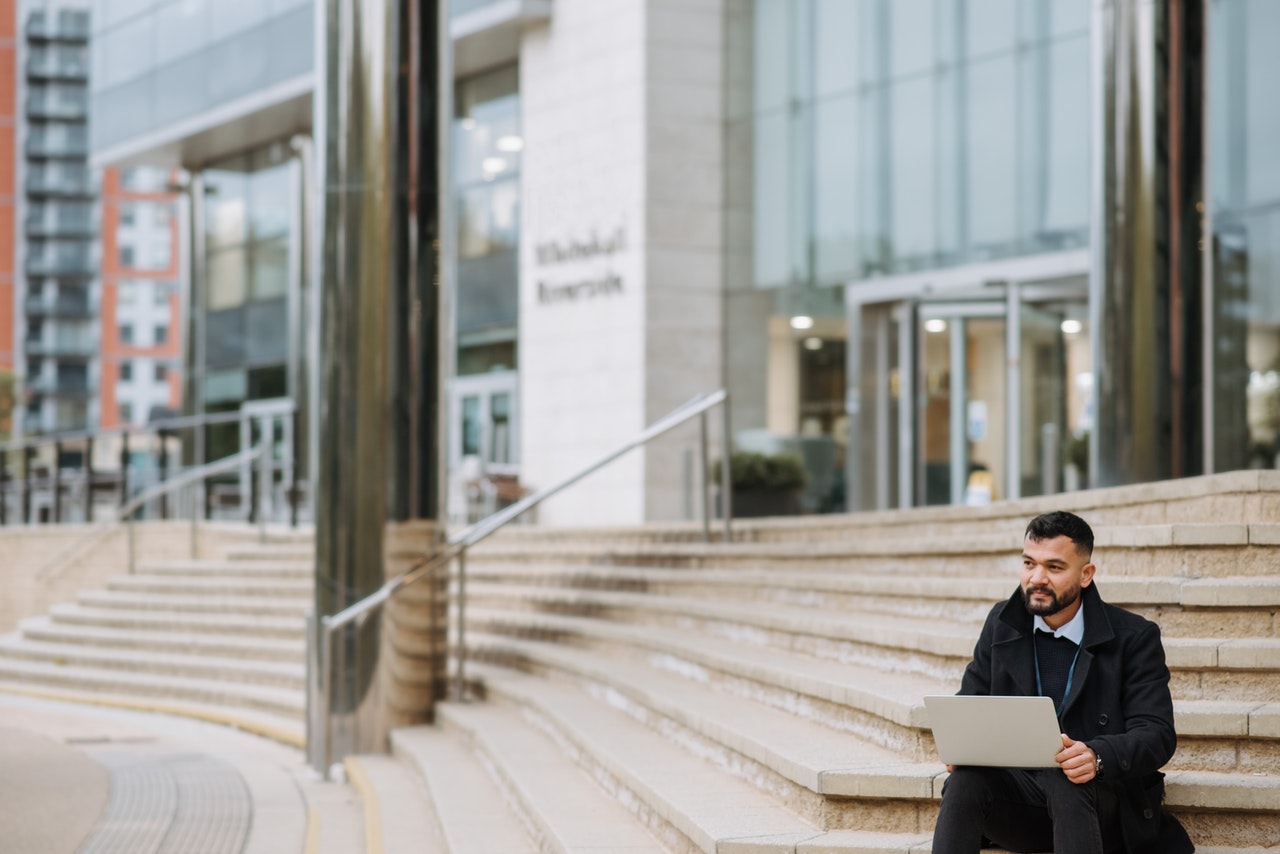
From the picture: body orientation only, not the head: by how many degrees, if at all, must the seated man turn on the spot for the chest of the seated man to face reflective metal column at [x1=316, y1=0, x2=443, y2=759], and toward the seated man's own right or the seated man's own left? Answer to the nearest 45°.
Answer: approximately 90° to the seated man's own right

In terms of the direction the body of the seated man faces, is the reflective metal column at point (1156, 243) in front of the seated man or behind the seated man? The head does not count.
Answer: behind

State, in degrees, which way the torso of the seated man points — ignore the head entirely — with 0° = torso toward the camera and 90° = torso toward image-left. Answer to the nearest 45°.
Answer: approximately 45°

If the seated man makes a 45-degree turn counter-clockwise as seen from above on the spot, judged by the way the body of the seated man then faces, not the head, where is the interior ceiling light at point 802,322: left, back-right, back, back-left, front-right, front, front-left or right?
back

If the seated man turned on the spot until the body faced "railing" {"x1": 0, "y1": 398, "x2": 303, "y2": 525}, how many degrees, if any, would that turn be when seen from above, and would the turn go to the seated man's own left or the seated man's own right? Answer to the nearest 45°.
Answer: approximately 90° to the seated man's own right

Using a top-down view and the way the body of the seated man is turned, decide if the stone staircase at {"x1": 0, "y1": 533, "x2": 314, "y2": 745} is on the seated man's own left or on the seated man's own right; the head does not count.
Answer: on the seated man's own right

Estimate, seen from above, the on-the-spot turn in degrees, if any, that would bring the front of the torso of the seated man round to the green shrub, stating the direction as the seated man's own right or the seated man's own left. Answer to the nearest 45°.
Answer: approximately 135° to the seated man's own right

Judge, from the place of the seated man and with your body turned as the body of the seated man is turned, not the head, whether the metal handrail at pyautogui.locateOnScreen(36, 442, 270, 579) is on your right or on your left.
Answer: on your right
